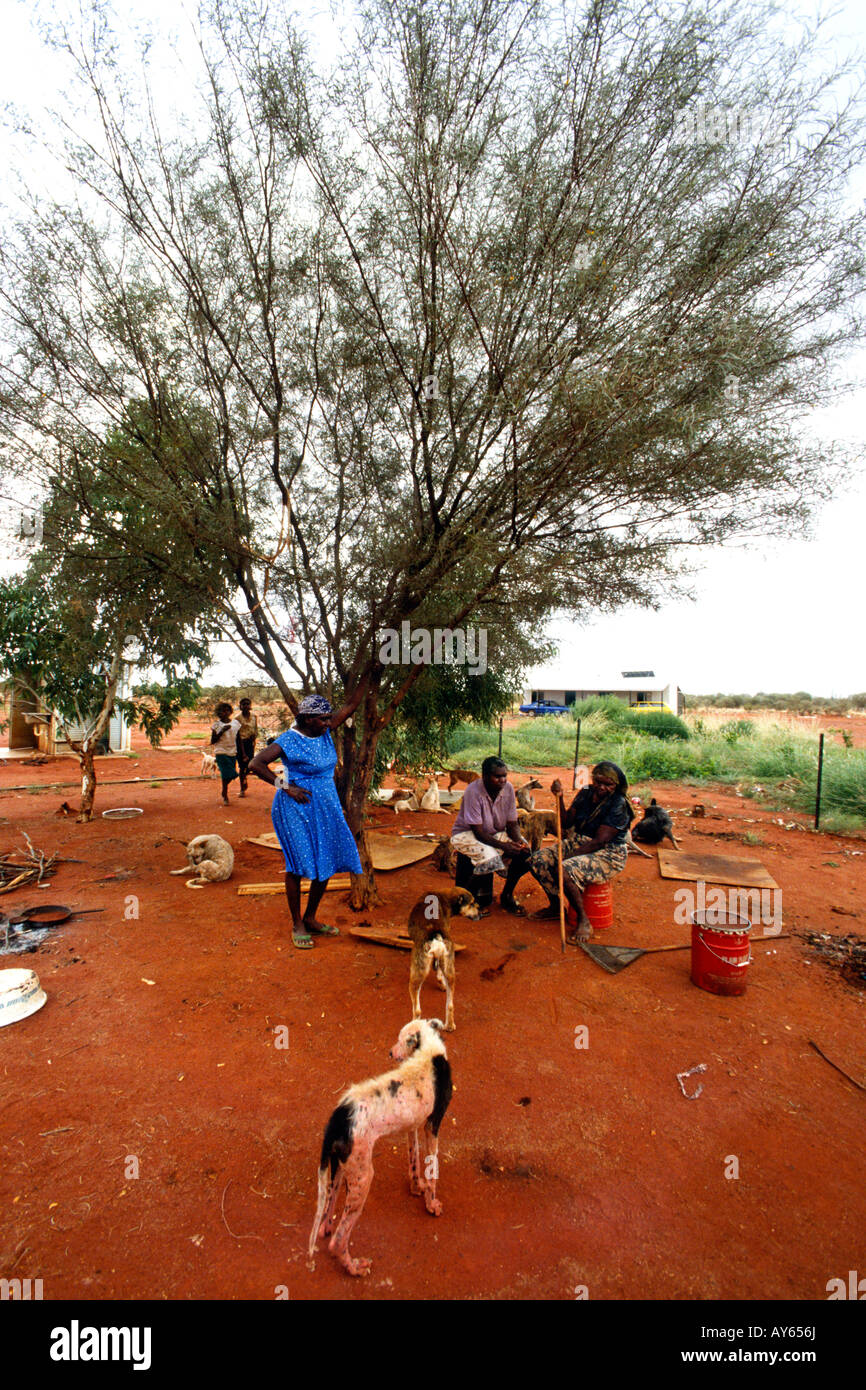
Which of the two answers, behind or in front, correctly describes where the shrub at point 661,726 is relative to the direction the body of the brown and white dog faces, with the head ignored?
in front

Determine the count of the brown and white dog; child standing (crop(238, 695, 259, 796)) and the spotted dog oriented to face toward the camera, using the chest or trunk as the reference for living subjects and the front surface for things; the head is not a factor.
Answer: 1

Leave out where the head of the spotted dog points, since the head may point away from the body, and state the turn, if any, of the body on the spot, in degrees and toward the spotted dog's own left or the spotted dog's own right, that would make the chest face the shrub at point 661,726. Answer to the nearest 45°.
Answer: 0° — it already faces it

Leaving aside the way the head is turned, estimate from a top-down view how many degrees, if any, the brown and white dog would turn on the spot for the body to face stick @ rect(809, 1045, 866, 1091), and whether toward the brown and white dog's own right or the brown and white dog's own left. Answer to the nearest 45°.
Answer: approximately 90° to the brown and white dog's own right

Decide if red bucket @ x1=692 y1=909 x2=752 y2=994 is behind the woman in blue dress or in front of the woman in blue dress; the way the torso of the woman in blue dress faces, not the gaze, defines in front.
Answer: in front

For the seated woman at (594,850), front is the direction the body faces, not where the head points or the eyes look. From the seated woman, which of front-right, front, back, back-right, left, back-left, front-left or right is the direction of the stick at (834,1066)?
left

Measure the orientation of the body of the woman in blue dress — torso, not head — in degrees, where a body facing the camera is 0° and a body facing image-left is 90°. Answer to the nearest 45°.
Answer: approximately 315°

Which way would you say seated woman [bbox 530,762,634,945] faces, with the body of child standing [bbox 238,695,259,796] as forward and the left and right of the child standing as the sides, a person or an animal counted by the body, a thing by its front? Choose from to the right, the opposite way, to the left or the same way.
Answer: to the right

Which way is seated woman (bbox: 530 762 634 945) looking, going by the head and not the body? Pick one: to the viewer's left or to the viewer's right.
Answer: to the viewer's left

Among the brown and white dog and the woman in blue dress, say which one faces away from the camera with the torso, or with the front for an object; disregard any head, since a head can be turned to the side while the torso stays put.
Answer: the brown and white dog

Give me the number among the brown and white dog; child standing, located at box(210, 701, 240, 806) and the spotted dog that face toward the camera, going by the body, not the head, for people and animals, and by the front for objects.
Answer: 1
